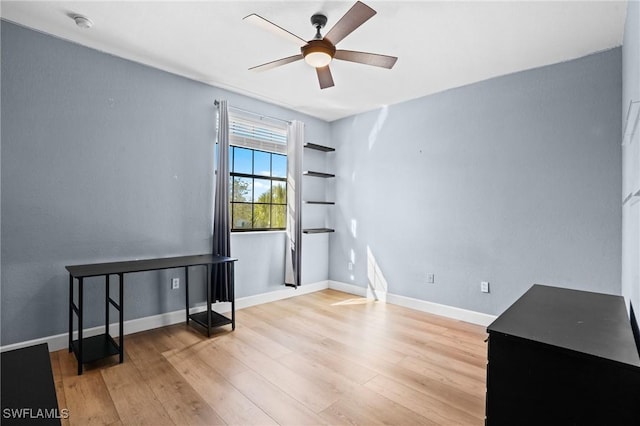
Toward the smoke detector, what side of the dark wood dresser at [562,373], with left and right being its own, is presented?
front

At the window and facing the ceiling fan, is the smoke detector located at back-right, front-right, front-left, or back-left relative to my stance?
front-right

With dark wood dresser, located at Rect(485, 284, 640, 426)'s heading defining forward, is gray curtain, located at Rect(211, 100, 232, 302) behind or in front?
in front

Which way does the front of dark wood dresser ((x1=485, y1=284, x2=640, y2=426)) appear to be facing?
to the viewer's left

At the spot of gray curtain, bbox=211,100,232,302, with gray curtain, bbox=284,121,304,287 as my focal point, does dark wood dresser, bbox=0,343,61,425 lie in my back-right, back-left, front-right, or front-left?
back-right

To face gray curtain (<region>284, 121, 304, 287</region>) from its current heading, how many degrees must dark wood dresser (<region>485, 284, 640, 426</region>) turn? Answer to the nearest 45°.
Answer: approximately 45° to its right
